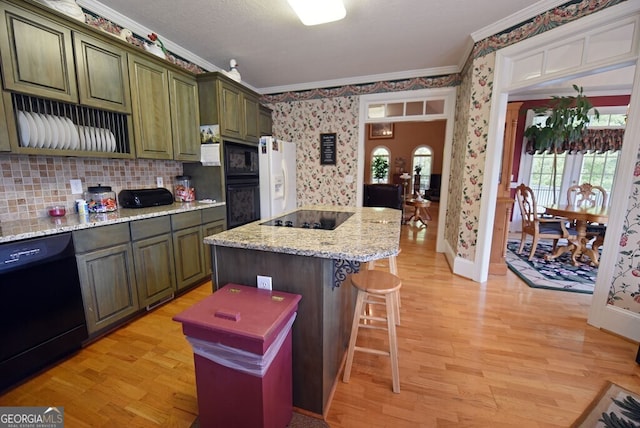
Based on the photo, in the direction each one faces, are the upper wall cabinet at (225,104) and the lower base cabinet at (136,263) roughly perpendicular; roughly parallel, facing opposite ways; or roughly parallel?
roughly parallel

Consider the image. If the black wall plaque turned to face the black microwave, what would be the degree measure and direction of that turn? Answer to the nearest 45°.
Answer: approximately 45° to its right

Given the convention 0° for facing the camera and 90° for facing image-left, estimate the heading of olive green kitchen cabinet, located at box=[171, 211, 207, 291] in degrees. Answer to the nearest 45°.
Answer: approximately 315°

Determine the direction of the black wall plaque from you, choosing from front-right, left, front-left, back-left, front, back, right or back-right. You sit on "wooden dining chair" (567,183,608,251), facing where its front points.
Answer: front-right

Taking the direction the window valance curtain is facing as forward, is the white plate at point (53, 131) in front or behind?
in front

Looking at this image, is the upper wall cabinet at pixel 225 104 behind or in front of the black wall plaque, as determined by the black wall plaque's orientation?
in front

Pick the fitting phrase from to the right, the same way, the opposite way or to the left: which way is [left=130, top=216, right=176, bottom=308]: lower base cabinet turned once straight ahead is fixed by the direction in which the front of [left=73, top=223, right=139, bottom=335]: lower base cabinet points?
the same way

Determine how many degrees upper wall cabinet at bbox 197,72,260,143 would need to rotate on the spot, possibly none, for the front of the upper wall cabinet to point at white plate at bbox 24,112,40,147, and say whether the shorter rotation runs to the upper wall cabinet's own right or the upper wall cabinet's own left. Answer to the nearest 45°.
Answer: approximately 90° to the upper wall cabinet's own right

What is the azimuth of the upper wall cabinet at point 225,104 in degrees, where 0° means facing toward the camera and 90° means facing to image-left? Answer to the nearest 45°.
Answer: approximately 315°

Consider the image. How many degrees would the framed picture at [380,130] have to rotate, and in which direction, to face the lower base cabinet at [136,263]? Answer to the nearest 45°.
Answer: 0° — it already faces it

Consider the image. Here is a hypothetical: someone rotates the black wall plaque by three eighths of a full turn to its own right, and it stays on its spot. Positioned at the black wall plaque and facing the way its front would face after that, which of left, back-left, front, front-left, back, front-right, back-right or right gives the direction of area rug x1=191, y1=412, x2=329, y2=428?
back-left

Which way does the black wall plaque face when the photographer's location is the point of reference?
facing the viewer

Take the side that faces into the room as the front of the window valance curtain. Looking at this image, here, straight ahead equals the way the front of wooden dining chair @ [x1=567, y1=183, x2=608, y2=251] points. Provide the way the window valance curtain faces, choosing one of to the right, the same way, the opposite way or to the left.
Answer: the same way

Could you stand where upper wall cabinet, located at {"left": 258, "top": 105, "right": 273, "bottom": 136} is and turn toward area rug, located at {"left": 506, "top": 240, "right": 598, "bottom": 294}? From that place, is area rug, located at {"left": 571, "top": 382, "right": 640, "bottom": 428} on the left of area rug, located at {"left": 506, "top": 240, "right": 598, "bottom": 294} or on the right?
right

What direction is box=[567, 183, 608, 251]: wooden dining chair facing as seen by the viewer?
toward the camera

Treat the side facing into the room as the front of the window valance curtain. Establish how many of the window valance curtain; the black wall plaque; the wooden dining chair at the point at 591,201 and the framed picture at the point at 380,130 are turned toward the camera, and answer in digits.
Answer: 4

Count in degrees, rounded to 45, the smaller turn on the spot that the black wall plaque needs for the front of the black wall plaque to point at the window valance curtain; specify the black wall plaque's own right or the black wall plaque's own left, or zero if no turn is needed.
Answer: approximately 90° to the black wall plaque's own left

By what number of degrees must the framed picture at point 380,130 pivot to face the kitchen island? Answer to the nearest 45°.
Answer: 0° — it already faces it

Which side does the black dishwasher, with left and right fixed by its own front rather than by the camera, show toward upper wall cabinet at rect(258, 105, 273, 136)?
left
